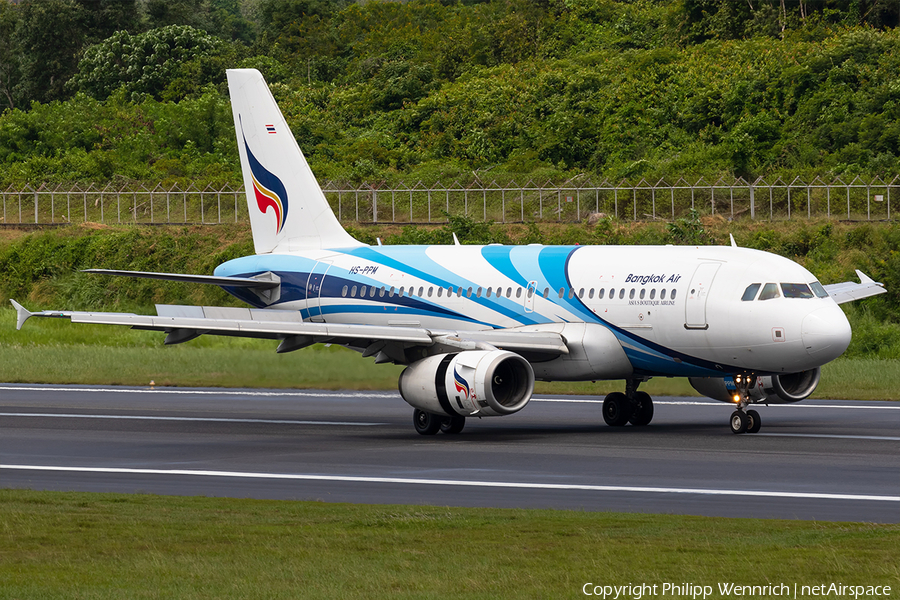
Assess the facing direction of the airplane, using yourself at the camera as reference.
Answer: facing the viewer and to the right of the viewer
